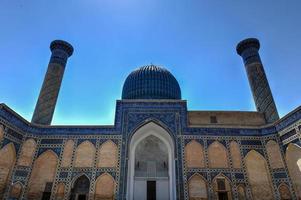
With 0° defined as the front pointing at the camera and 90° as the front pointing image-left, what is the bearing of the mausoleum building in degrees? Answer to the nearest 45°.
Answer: approximately 0°
